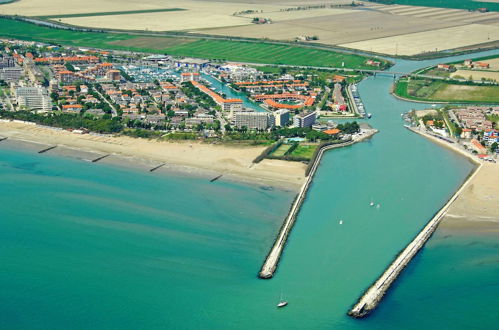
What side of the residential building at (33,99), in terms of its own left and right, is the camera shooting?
front

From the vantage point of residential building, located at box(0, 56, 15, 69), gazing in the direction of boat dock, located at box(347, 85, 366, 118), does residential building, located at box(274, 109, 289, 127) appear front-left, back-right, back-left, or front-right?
front-right

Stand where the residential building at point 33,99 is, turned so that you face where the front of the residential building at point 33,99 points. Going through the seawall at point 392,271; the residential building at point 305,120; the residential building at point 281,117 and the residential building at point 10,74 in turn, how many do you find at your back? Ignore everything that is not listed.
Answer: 1

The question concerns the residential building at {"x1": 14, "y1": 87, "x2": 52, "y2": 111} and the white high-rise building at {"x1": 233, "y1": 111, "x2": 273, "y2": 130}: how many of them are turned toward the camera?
2

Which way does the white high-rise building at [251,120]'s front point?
toward the camera

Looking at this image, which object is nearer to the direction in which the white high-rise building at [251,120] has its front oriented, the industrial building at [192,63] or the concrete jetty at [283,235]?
the concrete jetty

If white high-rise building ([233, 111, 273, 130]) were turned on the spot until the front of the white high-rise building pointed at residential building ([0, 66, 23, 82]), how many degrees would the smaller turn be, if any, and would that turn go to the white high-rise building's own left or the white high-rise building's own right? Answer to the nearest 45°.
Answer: approximately 135° to the white high-rise building's own right

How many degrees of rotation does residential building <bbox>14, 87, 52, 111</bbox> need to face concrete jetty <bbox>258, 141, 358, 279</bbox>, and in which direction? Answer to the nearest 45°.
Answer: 0° — it already faces it
